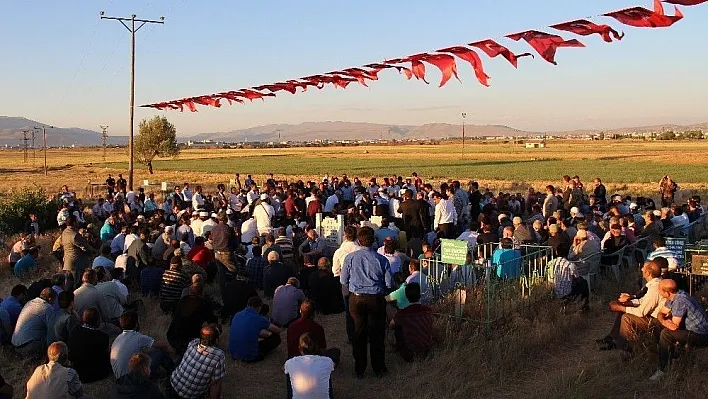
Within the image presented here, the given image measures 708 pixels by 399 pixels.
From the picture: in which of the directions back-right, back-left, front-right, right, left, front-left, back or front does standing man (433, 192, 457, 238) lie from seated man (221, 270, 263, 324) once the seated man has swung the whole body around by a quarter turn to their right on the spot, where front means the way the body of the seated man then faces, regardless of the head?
front-left

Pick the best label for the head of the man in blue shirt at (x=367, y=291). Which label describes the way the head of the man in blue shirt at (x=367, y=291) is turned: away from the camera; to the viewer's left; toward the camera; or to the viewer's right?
away from the camera

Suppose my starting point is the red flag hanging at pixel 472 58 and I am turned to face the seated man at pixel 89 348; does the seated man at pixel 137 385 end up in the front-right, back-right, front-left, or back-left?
front-left

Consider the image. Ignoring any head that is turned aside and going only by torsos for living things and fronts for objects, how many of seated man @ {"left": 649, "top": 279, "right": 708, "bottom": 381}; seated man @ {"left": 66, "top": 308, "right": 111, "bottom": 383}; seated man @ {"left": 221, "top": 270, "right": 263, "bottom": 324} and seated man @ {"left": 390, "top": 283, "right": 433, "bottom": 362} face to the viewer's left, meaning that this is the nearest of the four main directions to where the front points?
1

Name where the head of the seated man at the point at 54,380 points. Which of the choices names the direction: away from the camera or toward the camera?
away from the camera

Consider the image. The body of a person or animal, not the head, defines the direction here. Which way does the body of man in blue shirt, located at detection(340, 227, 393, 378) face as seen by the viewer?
away from the camera

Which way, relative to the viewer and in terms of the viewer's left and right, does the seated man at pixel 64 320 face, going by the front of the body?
facing away from the viewer and to the right of the viewer

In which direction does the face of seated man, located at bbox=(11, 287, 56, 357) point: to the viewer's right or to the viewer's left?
to the viewer's right

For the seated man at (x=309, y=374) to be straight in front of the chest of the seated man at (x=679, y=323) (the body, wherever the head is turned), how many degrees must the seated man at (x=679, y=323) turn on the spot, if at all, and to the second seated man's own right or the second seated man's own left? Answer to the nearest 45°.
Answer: approximately 45° to the second seated man's own left

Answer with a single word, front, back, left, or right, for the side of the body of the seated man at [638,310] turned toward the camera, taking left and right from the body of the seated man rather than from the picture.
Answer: left

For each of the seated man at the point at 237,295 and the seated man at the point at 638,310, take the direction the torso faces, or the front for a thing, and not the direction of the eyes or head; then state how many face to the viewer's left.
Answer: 1

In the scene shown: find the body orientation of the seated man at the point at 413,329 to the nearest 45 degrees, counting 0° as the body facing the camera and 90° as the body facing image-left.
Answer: approximately 180°

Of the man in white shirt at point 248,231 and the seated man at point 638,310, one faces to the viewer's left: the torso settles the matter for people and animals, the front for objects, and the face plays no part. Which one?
the seated man

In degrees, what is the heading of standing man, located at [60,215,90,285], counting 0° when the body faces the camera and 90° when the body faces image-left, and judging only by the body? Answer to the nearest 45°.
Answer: approximately 225°

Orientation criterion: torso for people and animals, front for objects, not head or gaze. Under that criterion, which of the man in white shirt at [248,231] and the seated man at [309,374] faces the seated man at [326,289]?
the seated man at [309,374]

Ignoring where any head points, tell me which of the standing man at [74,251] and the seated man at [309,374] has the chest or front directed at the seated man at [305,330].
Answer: the seated man at [309,374]

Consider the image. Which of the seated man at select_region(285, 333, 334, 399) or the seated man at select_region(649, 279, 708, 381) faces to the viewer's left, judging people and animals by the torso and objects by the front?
the seated man at select_region(649, 279, 708, 381)
